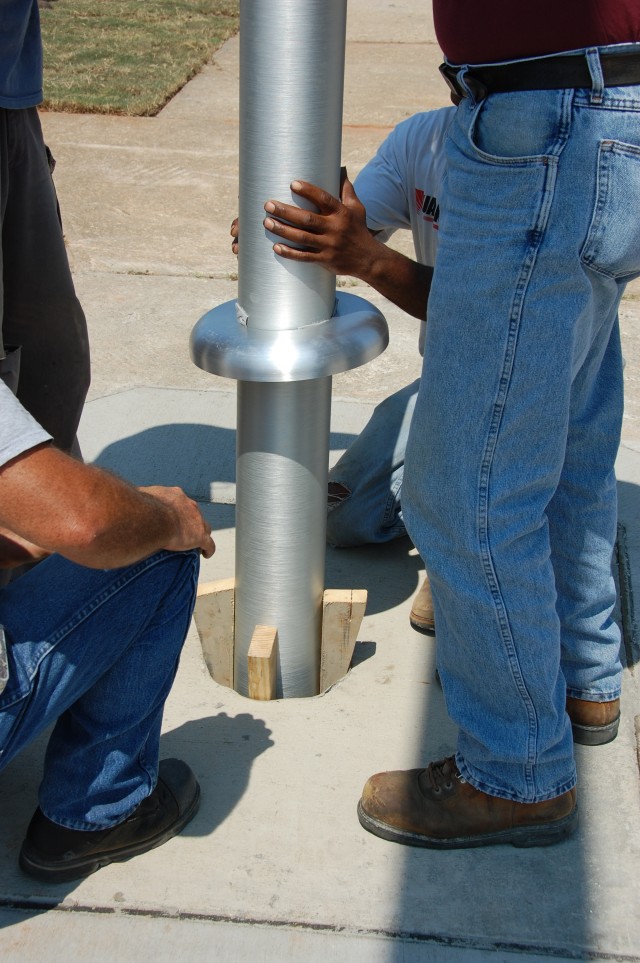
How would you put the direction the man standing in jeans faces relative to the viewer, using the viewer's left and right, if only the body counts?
facing to the left of the viewer
